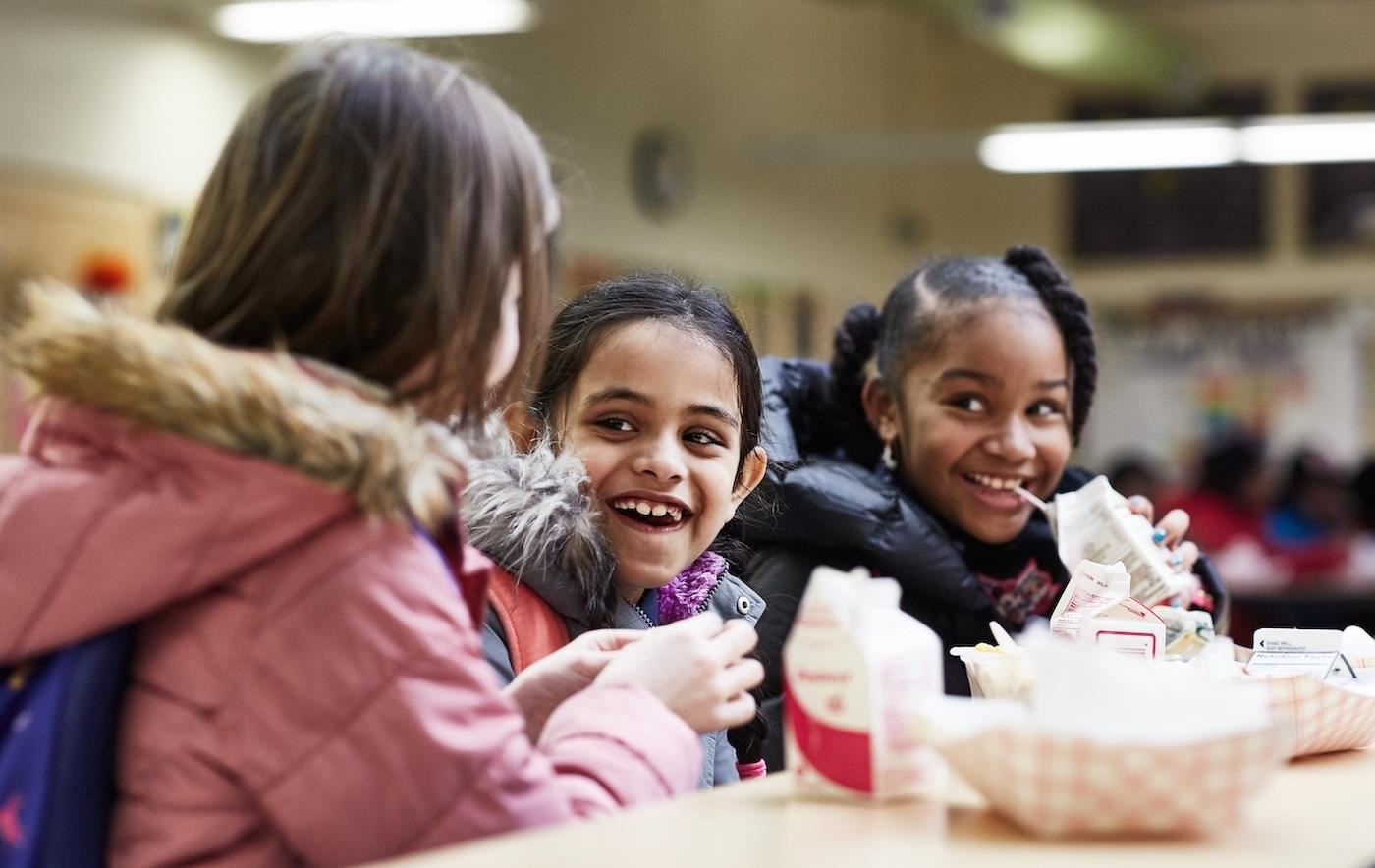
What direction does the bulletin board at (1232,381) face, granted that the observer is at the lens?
facing the viewer

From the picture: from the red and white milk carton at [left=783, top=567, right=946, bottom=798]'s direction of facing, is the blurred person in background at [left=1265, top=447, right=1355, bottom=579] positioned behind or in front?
behind

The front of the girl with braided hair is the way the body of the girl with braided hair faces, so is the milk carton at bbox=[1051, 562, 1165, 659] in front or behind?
in front

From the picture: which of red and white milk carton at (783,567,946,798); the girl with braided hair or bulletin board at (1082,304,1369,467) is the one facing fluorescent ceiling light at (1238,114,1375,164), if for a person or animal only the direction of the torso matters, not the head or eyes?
the bulletin board

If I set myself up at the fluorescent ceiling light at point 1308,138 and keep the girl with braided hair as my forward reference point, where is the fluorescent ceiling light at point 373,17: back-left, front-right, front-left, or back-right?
front-right

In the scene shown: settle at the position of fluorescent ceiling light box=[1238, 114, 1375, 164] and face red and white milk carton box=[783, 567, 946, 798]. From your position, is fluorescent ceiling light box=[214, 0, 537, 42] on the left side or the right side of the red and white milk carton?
right

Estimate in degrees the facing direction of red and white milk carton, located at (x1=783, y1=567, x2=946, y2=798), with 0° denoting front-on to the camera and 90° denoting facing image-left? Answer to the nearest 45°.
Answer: approximately 45°

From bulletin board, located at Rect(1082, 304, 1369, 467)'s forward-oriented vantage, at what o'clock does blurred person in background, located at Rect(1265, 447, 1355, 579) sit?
The blurred person in background is roughly at 12 o'clock from the bulletin board.

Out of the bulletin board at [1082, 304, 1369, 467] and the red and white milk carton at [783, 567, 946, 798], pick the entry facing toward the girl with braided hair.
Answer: the bulletin board

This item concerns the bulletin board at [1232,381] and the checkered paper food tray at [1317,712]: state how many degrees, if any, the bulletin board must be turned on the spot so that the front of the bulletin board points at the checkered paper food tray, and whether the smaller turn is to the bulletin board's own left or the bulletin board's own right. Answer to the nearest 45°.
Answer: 0° — it already faces it

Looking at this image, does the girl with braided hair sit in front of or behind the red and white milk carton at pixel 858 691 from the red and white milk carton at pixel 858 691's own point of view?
behind

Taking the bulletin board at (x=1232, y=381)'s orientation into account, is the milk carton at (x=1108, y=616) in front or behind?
in front

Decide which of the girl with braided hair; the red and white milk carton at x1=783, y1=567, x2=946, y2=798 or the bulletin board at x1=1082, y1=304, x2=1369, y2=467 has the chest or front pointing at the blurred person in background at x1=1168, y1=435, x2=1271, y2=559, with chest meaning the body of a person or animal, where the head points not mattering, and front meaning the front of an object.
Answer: the bulletin board

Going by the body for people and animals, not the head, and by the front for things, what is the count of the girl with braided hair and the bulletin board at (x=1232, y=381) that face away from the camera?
0
